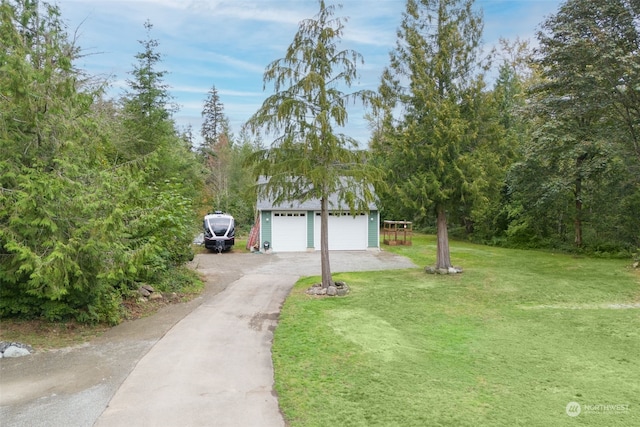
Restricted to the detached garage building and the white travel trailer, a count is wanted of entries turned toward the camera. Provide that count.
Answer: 2

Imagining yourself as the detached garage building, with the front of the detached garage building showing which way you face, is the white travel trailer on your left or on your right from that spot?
on your right

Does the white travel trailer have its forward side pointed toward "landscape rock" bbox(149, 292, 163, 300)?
yes

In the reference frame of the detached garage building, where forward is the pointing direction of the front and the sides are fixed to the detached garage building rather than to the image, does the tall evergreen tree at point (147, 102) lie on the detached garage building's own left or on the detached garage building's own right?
on the detached garage building's own right

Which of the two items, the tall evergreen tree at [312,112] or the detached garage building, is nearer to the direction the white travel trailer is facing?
the tall evergreen tree

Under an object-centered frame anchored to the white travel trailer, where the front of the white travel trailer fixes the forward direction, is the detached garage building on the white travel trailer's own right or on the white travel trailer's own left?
on the white travel trailer's own left

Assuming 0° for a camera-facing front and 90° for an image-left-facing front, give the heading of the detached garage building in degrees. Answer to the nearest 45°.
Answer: approximately 0°
